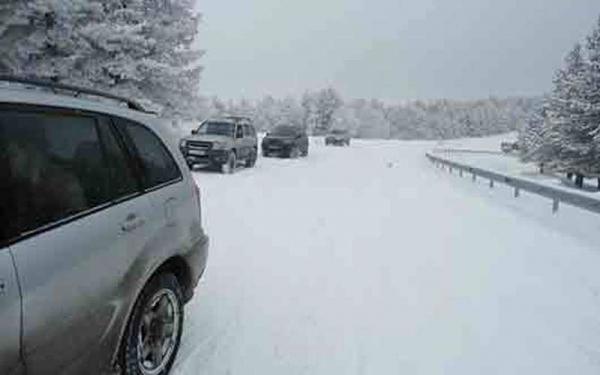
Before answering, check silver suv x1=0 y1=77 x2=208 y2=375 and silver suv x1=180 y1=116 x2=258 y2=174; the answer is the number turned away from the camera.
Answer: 0

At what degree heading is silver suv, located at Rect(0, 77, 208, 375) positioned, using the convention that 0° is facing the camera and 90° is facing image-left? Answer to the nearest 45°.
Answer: approximately 45°

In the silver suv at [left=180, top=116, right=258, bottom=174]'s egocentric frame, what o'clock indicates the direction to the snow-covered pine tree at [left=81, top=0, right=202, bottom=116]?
The snow-covered pine tree is roughly at 3 o'clock from the silver suv.

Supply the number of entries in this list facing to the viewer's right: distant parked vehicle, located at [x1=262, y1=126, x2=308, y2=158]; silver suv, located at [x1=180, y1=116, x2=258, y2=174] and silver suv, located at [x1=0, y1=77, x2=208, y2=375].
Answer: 0

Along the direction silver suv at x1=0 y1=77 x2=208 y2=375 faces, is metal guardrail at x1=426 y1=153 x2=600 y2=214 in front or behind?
behind

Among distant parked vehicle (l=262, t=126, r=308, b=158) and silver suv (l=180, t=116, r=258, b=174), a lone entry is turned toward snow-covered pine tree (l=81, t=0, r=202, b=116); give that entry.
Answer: the distant parked vehicle

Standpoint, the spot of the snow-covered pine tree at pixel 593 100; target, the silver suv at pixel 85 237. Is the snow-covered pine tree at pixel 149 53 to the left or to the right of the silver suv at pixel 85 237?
right

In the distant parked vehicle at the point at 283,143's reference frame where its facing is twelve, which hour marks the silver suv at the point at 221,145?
The silver suv is roughly at 11 o'clock from the distant parked vehicle.

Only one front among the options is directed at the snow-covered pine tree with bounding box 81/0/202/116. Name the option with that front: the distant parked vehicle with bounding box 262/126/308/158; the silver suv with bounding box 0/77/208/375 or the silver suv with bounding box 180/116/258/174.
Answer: the distant parked vehicle

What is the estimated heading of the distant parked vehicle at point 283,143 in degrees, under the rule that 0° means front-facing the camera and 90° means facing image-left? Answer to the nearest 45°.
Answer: approximately 45°

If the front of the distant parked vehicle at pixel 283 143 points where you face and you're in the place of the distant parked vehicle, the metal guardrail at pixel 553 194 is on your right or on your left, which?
on your left

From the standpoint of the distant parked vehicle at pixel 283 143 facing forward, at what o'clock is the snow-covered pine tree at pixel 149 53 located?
The snow-covered pine tree is roughly at 12 o'clock from the distant parked vehicle.

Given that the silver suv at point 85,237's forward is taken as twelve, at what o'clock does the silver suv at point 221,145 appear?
the silver suv at point 221,145 is roughly at 5 o'clock from the silver suv at point 85,237.

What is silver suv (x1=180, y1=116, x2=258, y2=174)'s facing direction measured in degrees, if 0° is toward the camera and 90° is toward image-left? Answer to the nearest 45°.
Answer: approximately 45°

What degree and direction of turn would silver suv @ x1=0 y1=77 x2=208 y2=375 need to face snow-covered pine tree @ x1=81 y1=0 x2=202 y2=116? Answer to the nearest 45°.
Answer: approximately 135° to its right
